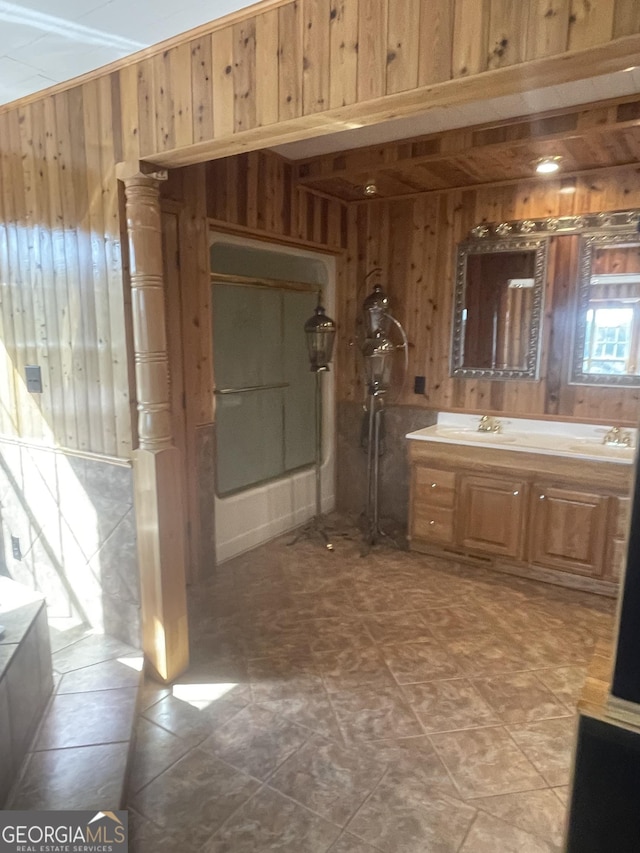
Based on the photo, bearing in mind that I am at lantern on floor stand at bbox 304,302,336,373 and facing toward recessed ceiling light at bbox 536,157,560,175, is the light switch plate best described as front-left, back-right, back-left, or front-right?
back-right

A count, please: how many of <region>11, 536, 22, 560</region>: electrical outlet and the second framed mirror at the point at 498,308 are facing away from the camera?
0

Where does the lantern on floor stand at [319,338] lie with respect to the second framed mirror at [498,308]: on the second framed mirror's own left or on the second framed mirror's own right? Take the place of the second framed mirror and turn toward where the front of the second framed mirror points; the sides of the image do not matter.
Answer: on the second framed mirror's own right

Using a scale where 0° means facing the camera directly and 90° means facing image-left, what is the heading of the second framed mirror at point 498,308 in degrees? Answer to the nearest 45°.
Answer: approximately 0°

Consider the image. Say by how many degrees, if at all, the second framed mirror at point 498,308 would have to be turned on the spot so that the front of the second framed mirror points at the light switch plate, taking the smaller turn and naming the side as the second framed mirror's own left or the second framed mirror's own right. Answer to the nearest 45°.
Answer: approximately 45° to the second framed mirror's own right

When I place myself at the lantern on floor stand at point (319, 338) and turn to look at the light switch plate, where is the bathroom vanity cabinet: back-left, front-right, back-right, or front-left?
back-left
